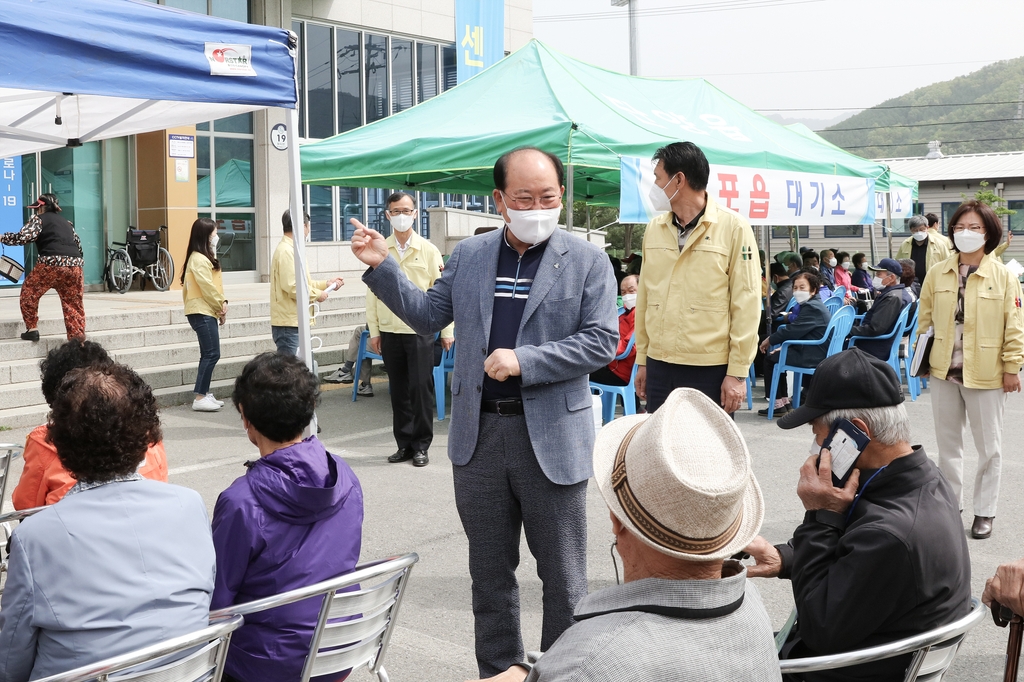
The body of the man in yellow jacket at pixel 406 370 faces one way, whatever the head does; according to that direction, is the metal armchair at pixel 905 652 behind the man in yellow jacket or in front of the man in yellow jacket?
in front

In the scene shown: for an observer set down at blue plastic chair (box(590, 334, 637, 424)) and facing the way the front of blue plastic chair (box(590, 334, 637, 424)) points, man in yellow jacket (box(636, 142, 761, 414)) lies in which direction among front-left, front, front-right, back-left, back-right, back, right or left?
front-left

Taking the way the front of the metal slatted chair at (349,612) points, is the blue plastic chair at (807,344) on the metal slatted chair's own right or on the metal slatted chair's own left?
on the metal slatted chair's own right

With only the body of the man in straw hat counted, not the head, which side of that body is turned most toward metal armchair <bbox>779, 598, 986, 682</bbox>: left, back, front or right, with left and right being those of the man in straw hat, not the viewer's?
right

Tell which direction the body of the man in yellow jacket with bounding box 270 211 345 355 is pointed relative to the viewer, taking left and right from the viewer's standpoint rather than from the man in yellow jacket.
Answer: facing to the right of the viewer

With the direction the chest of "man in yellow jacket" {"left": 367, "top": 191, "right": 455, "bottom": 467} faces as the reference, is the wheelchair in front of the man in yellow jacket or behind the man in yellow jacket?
behind

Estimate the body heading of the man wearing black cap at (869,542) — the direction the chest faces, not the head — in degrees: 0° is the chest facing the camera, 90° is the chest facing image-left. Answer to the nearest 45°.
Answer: approximately 135°

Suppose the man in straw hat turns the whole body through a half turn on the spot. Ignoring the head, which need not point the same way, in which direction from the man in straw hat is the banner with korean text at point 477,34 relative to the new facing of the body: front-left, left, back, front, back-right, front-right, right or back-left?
back-left

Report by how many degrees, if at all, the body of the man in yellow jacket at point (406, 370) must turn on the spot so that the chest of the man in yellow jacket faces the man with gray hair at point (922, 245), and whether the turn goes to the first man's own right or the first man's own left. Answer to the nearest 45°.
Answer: approximately 135° to the first man's own left

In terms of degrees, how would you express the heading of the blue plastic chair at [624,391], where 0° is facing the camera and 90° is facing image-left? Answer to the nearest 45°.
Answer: approximately 45°
